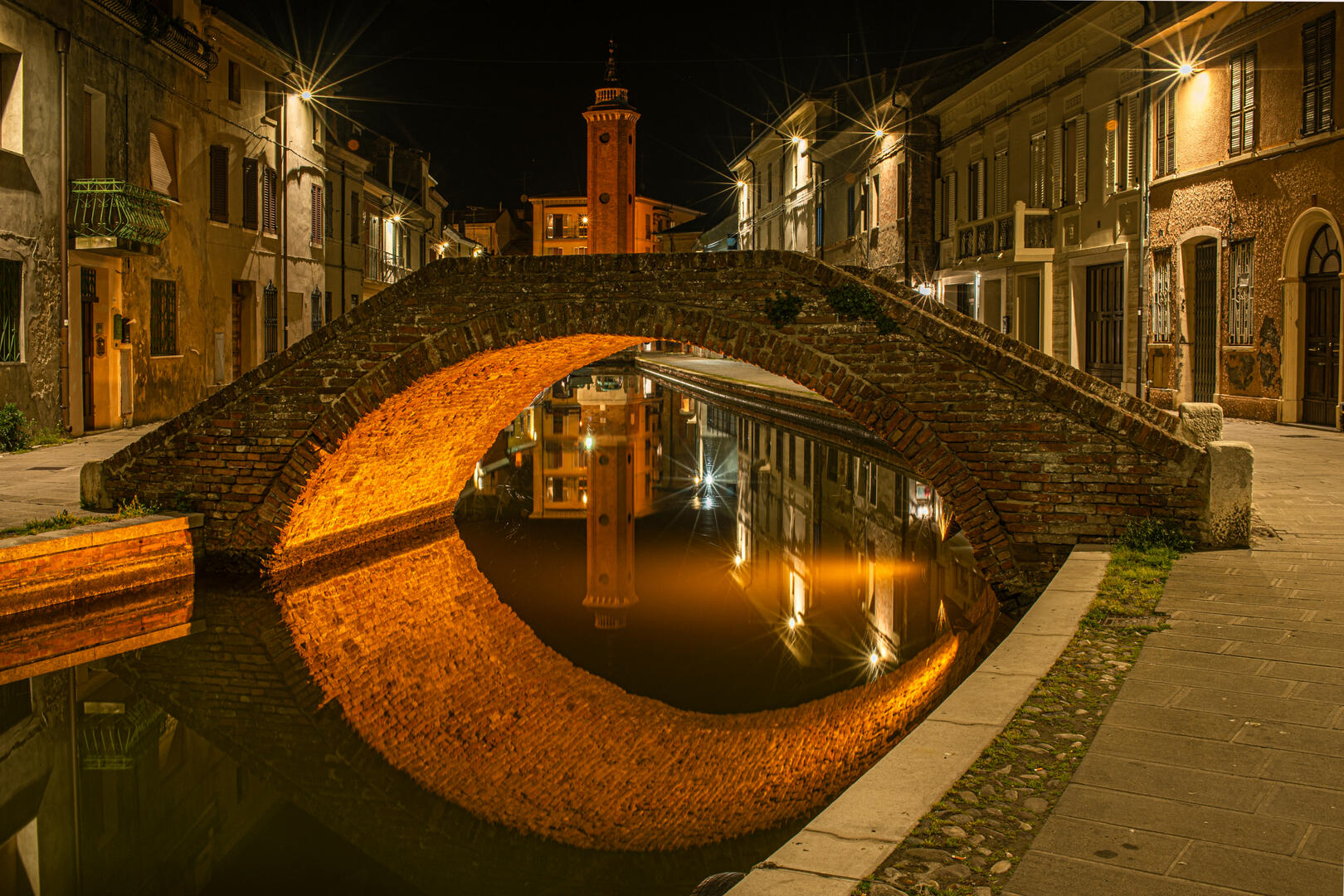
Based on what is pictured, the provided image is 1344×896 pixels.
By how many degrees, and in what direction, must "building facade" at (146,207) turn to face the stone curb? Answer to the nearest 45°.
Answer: approximately 45° to its right

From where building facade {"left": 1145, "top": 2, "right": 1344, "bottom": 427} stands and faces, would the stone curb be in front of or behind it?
in front

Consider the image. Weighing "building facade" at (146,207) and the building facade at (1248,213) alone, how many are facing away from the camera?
0

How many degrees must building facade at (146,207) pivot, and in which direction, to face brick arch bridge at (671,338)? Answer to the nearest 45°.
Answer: approximately 45° to its right

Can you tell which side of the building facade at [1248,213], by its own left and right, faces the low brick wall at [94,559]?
front

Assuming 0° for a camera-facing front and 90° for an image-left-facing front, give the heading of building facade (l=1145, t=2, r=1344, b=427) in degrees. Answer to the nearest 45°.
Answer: approximately 45°

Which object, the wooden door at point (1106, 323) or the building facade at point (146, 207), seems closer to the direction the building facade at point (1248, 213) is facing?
the building facade

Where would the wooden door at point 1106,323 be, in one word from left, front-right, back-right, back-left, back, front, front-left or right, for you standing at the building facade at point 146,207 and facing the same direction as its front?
front-left

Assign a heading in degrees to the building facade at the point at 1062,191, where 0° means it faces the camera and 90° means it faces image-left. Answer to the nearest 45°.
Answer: approximately 45°

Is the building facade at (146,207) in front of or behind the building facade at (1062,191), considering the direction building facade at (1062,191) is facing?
in front

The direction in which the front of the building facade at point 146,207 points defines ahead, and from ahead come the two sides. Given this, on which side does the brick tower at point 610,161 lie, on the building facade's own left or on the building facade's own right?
on the building facade's own left

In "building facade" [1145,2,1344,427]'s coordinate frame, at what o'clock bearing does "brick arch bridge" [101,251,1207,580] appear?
The brick arch bridge is roughly at 11 o'clock from the building facade.

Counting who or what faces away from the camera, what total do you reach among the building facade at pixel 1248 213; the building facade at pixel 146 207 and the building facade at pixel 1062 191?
0

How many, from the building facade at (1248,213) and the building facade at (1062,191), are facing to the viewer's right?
0

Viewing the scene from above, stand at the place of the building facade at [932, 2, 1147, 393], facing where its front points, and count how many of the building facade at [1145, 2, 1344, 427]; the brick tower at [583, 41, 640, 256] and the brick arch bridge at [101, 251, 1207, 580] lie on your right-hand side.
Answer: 1

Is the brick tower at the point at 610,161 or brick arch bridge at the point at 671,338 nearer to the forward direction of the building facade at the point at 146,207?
the brick arch bridge

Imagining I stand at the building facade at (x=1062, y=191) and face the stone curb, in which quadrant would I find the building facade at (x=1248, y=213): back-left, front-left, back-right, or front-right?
front-left
